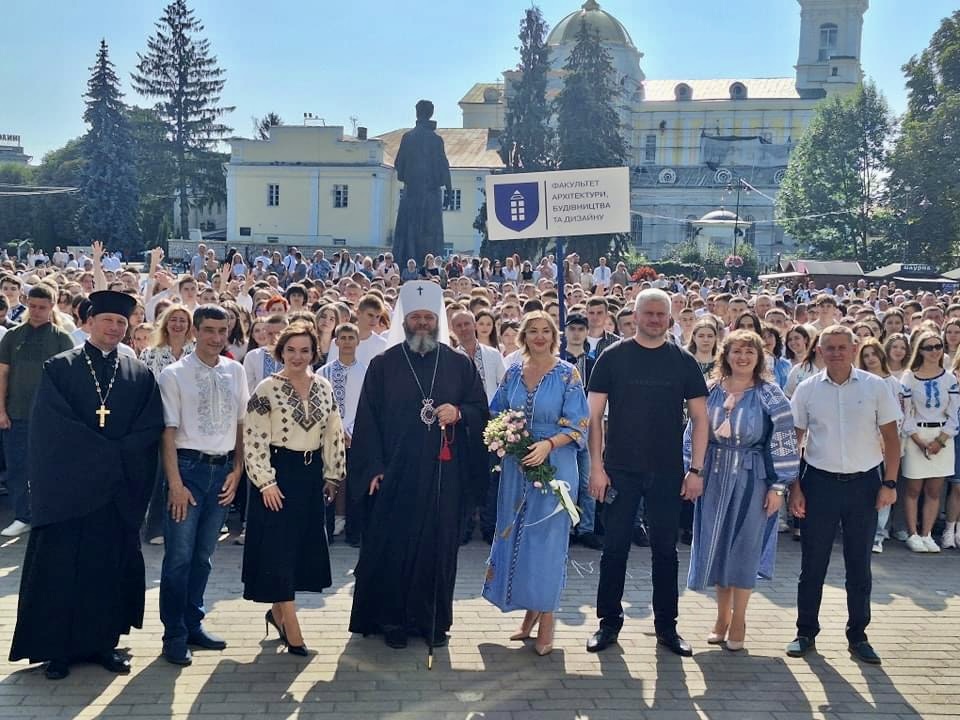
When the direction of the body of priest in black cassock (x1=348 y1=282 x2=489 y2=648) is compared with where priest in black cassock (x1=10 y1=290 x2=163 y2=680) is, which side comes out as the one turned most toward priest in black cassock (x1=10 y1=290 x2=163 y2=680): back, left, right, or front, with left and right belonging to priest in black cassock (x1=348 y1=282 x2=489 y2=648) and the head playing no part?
right

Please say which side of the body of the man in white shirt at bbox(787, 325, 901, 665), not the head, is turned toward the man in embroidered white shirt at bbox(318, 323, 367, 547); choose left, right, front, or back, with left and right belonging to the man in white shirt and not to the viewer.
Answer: right

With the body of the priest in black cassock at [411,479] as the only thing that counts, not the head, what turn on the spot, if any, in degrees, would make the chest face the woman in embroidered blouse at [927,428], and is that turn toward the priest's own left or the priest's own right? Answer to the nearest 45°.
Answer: approximately 135° to the priest's own left

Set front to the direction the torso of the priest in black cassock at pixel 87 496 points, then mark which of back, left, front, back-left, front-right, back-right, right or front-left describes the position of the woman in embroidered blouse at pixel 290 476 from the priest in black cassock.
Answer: left

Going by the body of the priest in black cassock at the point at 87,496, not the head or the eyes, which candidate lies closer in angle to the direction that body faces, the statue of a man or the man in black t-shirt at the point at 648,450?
the man in black t-shirt

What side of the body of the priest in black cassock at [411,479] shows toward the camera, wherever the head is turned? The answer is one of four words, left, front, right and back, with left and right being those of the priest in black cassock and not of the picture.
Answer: front

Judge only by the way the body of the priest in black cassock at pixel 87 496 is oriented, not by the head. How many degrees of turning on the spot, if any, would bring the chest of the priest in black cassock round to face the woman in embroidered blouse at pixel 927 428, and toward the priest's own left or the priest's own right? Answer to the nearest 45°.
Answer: approximately 90° to the priest's own left

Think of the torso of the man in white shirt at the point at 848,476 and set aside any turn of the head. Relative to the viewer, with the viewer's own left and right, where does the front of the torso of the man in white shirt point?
facing the viewer

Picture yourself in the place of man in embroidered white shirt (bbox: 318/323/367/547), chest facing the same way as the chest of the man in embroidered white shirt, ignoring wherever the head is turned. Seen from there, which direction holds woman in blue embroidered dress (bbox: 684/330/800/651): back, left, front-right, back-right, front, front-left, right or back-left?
front-left

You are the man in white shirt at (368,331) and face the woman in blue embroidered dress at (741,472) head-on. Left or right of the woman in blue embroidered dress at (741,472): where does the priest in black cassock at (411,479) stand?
right

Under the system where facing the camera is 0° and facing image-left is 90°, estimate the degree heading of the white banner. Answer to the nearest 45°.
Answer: approximately 0°

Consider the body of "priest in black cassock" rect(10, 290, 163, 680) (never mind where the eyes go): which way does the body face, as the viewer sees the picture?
toward the camera

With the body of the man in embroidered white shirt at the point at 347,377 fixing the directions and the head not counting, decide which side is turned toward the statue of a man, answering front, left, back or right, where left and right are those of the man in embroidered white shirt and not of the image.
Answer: back
